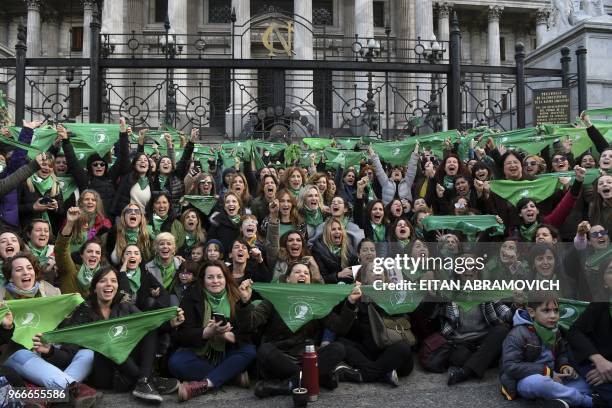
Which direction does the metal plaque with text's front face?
toward the camera

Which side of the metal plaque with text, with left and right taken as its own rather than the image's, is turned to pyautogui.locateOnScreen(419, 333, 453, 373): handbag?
front
